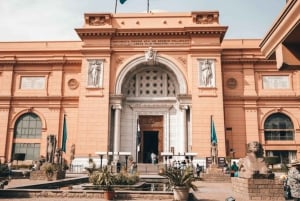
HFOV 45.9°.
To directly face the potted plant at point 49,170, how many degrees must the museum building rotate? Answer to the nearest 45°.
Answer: approximately 45° to its right

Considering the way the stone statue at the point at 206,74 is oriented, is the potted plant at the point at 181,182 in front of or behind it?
in front

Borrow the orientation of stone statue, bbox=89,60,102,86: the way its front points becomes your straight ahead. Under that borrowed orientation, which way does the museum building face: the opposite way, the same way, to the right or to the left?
the same way

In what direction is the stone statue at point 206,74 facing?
toward the camera

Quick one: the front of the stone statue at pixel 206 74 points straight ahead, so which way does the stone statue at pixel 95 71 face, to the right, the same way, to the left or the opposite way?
the same way

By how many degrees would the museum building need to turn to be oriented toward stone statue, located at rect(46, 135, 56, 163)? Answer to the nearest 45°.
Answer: approximately 45° to its right

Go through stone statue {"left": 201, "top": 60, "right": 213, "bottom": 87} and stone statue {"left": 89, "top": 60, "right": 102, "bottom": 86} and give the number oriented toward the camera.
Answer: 2

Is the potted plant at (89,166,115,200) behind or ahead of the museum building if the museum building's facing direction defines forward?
ahead

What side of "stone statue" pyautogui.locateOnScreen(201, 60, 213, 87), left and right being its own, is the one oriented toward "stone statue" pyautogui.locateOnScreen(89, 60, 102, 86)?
right

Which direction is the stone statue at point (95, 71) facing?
toward the camera

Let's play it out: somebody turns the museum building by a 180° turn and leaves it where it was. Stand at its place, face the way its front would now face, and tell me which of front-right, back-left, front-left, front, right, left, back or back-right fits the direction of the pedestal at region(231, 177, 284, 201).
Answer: back

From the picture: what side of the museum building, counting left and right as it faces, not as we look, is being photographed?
front

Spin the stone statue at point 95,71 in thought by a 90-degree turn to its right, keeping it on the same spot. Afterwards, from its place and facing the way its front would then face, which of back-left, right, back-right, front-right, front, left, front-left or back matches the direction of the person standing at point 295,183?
left
